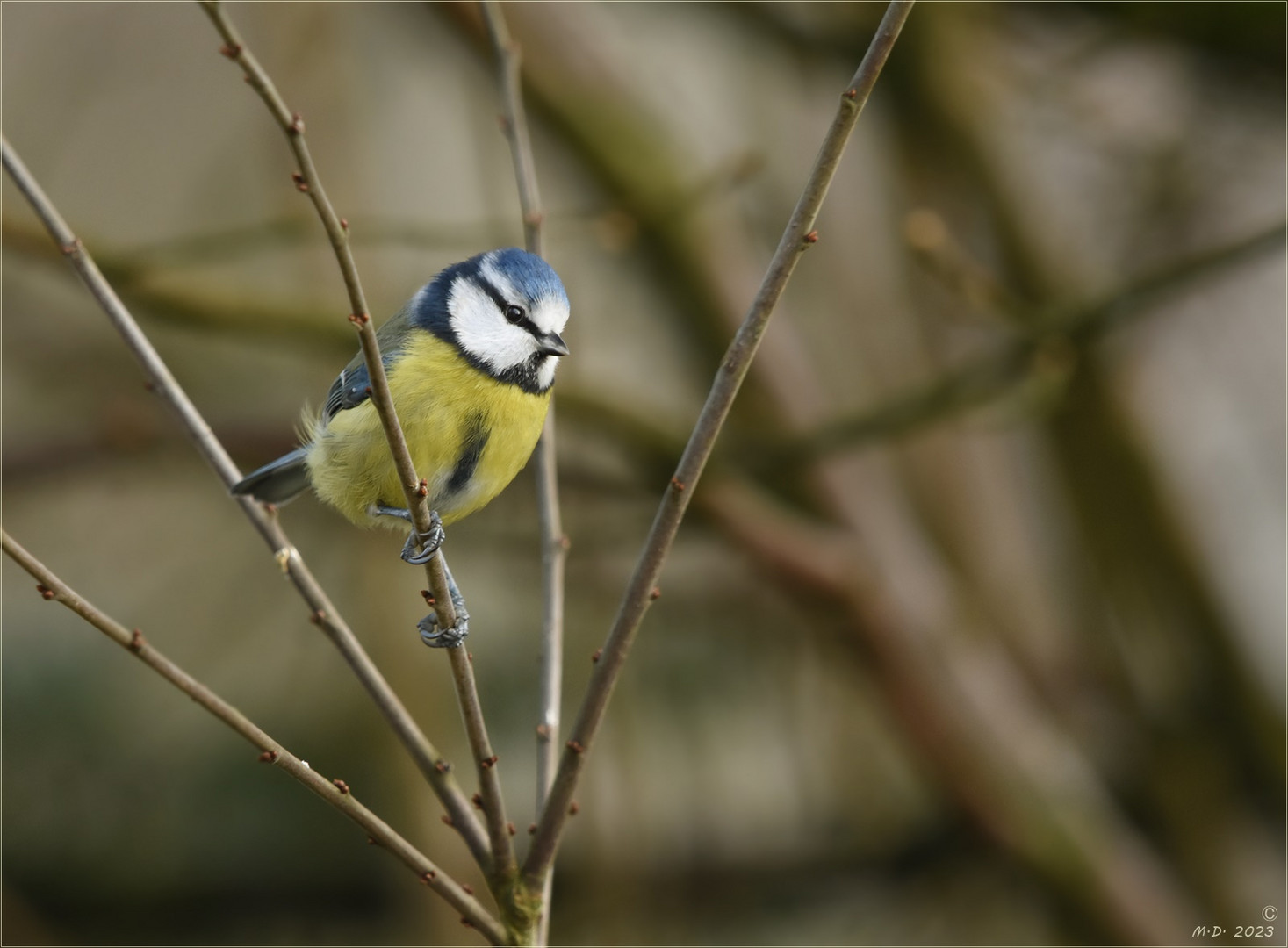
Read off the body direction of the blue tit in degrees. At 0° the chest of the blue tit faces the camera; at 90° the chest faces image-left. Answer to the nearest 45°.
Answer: approximately 315°

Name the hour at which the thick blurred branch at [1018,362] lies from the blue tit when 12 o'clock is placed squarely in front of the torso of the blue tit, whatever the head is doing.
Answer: The thick blurred branch is roughly at 8 o'clock from the blue tit.
